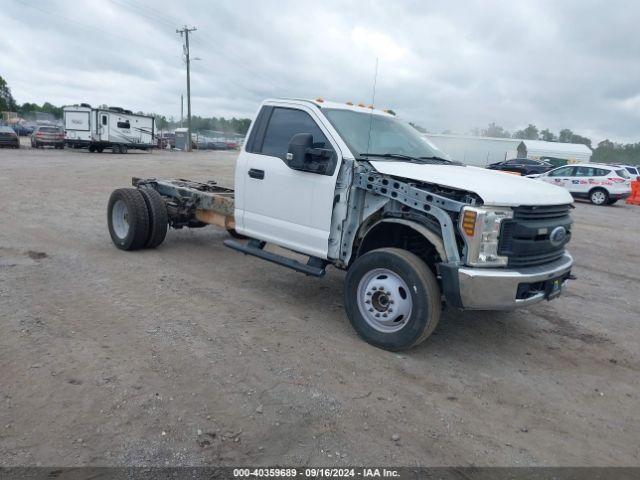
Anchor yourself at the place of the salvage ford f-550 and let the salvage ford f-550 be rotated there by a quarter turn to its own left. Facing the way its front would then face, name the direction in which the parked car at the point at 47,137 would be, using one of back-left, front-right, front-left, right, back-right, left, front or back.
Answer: left

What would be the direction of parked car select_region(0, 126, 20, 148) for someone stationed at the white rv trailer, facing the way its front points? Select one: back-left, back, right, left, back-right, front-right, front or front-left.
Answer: back-left

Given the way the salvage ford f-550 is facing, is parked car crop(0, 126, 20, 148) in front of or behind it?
behind

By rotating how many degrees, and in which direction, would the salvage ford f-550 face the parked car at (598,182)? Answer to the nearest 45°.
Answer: approximately 90° to its left

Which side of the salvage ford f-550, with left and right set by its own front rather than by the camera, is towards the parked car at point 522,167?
left

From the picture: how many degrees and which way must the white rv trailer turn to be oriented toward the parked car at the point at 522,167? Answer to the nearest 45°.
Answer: approximately 45° to its right
